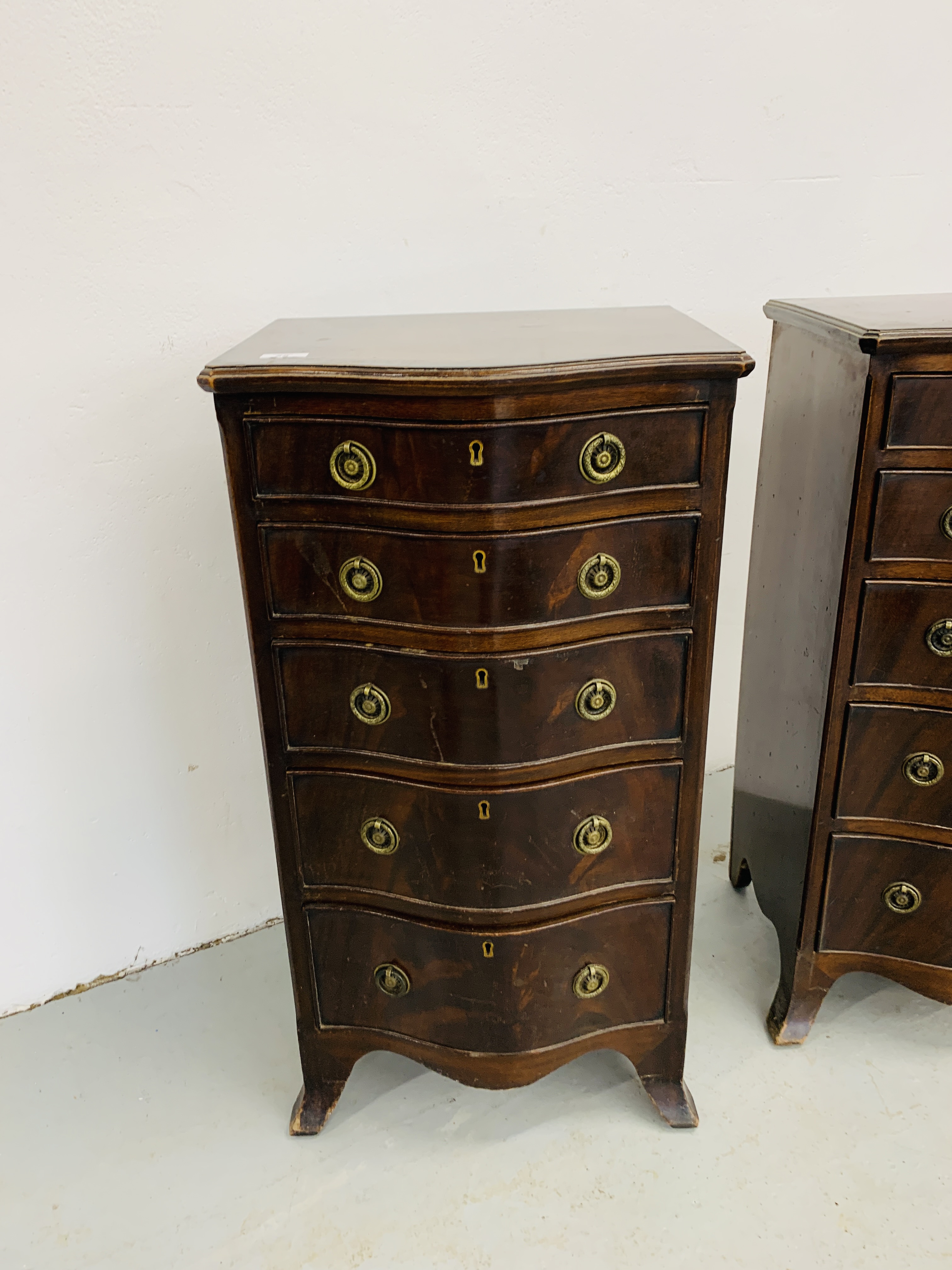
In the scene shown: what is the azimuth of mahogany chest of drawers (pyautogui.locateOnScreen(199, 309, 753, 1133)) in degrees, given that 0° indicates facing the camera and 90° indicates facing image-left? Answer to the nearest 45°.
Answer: approximately 0°

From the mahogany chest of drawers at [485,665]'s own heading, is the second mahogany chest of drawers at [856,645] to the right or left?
on its left
